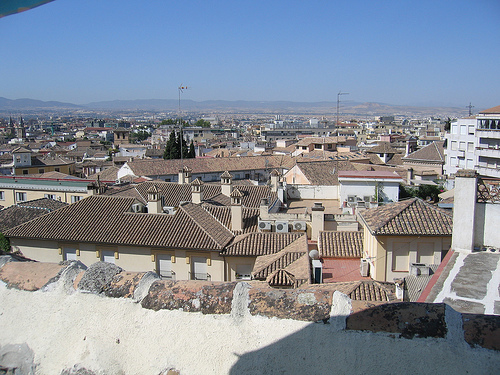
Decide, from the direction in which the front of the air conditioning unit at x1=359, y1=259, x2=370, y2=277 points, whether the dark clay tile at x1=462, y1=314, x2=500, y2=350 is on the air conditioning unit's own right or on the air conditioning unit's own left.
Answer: on the air conditioning unit's own left

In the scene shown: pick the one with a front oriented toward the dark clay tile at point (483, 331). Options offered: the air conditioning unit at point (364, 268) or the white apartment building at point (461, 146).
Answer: the white apartment building

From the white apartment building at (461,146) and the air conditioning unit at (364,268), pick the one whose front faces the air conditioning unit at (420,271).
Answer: the white apartment building

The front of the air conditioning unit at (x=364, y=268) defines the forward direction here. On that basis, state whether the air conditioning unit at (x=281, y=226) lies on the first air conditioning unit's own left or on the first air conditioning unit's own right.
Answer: on the first air conditioning unit's own right

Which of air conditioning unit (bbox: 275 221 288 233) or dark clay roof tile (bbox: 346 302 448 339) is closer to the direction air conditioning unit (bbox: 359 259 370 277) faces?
the air conditioning unit

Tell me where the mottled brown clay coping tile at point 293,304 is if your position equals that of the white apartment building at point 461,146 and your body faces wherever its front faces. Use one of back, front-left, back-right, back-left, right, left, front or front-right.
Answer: front

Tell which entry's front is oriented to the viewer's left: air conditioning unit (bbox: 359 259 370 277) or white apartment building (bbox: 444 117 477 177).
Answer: the air conditioning unit

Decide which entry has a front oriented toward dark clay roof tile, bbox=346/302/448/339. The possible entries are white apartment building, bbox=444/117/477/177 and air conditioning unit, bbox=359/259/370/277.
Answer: the white apartment building

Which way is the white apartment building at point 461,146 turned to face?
toward the camera

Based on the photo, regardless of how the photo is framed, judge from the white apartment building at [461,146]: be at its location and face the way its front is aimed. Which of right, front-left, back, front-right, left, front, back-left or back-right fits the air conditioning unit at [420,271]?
front

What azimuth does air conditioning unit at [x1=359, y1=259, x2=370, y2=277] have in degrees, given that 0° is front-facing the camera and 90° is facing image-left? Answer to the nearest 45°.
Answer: approximately 90°

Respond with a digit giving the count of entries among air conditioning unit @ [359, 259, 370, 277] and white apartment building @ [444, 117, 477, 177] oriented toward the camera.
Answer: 1

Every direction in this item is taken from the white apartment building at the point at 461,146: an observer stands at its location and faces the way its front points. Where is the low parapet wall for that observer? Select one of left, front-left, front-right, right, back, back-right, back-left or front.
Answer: front

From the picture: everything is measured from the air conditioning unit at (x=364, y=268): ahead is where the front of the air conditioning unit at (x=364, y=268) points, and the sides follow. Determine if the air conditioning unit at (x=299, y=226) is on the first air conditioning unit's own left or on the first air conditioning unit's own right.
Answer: on the first air conditioning unit's own right

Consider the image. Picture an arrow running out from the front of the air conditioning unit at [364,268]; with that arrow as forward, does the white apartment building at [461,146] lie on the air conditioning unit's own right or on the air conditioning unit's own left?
on the air conditioning unit's own right

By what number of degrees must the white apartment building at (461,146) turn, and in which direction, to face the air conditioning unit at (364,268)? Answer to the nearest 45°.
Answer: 0° — it already faces it
